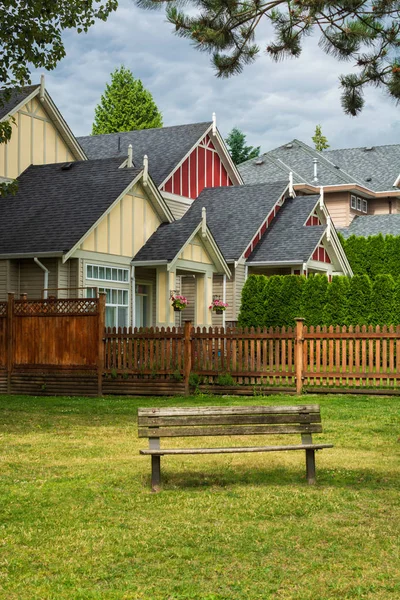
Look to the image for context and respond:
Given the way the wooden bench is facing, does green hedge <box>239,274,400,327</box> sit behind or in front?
behind

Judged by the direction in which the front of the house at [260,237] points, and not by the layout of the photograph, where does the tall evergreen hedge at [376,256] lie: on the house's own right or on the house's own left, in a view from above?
on the house's own left

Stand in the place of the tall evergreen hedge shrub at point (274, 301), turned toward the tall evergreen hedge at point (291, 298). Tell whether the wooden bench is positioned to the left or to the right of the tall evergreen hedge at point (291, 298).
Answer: right

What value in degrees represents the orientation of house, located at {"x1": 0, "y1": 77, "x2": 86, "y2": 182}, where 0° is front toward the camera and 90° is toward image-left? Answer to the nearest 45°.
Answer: approximately 315°

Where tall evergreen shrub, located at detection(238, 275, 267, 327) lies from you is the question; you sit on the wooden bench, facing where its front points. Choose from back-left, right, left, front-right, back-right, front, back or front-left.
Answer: back

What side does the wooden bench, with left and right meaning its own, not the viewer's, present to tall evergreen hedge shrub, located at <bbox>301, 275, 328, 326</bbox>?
back

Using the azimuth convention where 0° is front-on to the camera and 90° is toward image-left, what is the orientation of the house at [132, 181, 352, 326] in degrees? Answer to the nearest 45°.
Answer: approximately 315°

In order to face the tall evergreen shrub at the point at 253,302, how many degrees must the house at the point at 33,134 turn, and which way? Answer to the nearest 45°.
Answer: approximately 45° to its left

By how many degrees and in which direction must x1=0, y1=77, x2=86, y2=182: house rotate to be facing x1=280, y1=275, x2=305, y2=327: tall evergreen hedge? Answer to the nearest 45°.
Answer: approximately 45° to its left

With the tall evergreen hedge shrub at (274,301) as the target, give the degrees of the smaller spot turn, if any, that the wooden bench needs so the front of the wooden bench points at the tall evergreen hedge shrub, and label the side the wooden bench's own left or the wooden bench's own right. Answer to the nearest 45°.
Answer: approximately 180°

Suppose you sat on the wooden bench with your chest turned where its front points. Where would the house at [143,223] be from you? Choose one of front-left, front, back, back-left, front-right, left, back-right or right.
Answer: back

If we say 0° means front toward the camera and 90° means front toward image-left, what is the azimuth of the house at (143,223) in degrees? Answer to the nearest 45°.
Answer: approximately 315°
